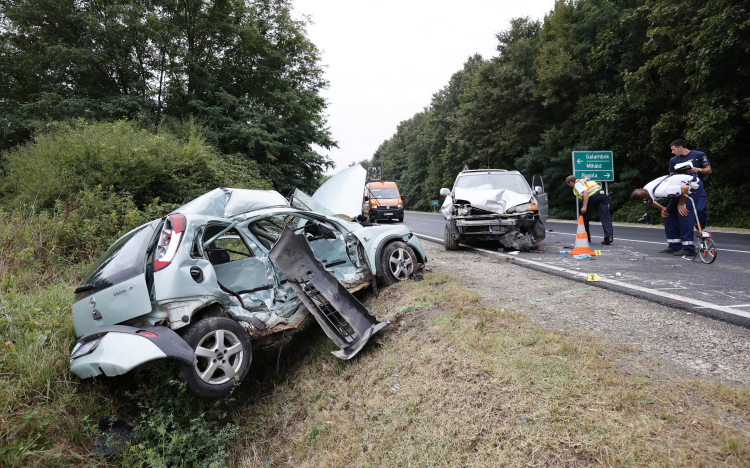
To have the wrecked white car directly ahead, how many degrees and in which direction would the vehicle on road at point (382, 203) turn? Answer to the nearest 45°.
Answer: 0° — it already faces it

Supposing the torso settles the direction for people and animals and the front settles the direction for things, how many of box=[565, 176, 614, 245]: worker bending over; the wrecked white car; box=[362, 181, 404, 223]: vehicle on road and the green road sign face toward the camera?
3

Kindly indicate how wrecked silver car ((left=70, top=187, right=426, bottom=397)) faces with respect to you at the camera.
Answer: facing away from the viewer and to the right of the viewer

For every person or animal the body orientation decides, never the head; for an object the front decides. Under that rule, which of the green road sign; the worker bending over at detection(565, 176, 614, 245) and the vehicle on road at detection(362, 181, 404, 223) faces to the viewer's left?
the worker bending over

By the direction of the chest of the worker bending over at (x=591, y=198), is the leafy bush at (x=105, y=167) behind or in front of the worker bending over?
in front

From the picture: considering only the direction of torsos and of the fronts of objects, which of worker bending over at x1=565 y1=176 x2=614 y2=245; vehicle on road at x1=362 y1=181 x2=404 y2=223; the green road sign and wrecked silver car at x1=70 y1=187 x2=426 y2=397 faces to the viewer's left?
the worker bending over

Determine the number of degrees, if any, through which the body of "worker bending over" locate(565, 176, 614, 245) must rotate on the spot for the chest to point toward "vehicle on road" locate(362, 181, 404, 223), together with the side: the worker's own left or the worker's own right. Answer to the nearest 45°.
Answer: approximately 45° to the worker's own right

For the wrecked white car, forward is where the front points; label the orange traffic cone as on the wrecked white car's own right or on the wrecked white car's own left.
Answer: on the wrecked white car's own left

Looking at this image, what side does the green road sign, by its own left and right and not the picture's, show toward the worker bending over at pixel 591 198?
front

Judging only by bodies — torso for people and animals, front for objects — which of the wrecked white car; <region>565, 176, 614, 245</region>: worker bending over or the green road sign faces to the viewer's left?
the worker bending over

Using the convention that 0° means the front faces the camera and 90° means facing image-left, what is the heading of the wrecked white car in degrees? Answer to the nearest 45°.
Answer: approximately 0°

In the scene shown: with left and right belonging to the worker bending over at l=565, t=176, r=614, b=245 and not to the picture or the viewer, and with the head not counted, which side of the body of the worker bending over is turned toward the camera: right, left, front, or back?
left

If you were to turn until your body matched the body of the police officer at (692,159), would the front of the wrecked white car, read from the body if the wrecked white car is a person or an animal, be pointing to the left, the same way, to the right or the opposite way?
to the left
